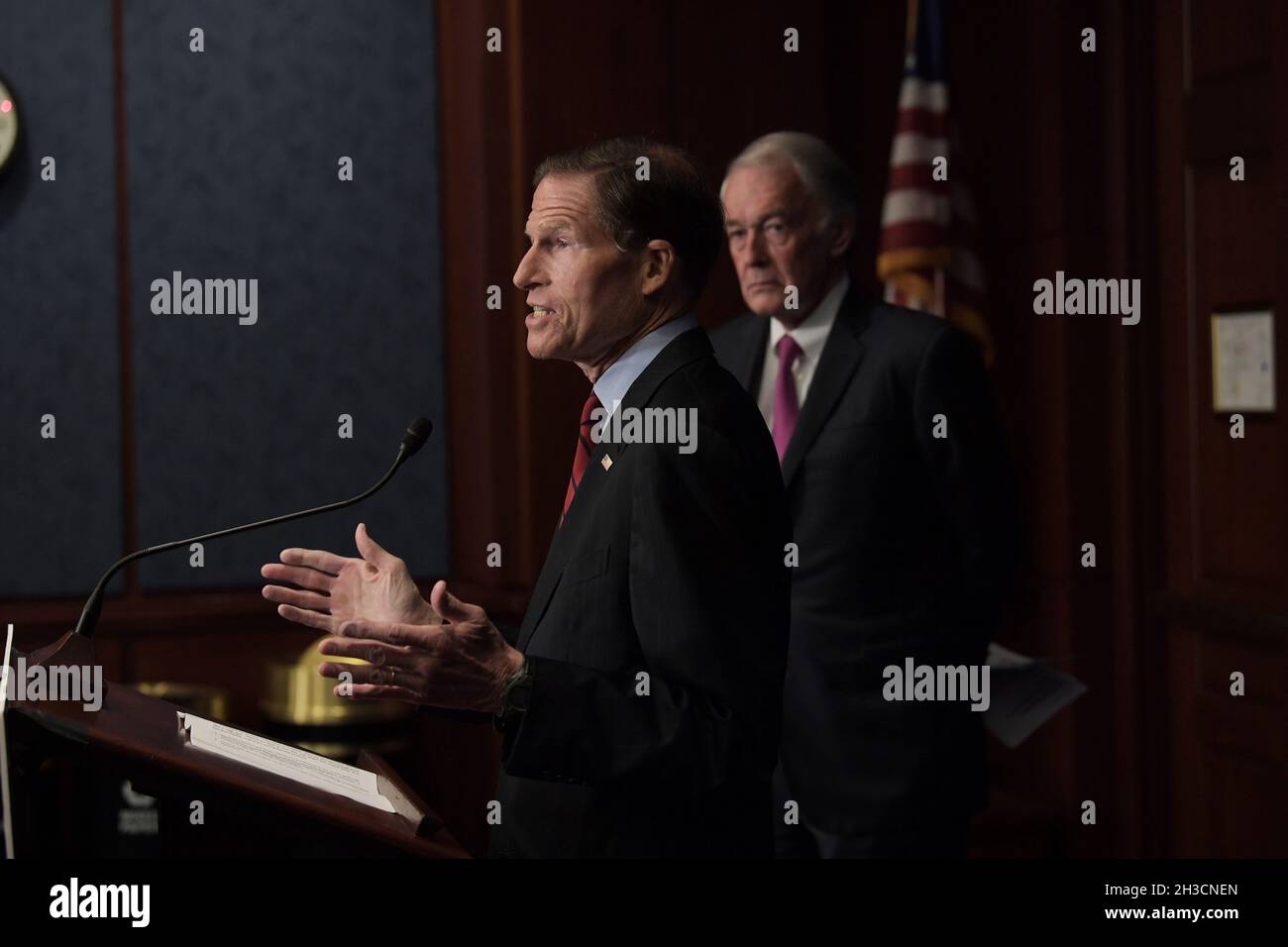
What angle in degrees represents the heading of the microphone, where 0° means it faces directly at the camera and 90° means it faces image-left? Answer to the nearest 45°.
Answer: approximately 270°

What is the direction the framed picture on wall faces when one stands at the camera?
facing the viewer

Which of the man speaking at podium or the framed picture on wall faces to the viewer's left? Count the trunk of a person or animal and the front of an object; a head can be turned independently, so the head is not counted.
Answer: the man speaking at podium

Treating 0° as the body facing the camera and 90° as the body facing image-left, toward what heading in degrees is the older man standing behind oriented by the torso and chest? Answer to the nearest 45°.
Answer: approximately 45°

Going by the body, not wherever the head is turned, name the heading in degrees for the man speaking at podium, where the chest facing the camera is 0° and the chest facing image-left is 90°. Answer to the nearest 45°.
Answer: approximately 90°

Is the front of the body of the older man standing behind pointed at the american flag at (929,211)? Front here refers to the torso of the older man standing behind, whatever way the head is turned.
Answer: no

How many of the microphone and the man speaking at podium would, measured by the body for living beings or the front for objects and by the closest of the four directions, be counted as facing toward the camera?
0

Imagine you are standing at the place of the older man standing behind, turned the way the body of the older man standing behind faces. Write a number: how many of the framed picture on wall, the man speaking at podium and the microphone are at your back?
1

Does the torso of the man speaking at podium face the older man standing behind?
no

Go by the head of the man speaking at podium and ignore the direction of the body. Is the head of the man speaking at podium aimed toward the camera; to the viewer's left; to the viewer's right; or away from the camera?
to the viewer's left

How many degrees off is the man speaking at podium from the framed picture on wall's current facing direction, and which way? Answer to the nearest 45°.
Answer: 0° — it already faces them

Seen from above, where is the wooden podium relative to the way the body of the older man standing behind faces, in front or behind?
in front

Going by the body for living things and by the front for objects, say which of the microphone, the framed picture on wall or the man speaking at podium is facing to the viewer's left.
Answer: the man speaking at podium

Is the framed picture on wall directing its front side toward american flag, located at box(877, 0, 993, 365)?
no
